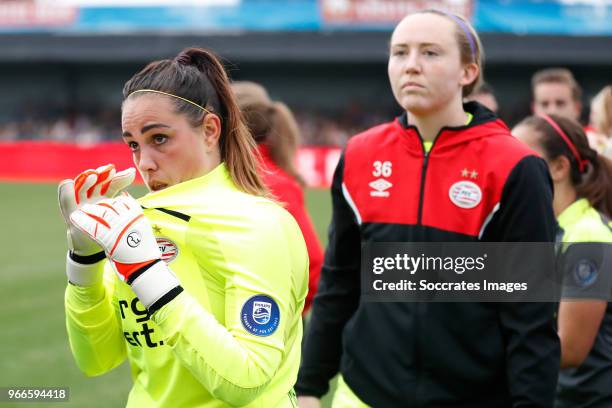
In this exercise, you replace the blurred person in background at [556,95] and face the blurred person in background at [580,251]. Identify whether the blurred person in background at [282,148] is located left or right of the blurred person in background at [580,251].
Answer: right

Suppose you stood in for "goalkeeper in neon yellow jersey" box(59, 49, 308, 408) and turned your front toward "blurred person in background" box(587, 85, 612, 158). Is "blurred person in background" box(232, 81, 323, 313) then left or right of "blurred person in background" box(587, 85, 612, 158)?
left

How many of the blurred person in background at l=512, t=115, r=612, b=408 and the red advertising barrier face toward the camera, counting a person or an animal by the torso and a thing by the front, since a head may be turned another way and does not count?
1

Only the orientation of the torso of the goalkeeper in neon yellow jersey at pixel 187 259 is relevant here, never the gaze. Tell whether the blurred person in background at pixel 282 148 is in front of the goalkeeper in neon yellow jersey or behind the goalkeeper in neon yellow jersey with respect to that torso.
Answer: behind

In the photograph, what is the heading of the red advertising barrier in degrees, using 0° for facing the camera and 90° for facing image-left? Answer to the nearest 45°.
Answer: approximately 0°

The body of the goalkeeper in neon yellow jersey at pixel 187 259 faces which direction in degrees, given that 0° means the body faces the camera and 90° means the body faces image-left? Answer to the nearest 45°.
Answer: approximately 45°

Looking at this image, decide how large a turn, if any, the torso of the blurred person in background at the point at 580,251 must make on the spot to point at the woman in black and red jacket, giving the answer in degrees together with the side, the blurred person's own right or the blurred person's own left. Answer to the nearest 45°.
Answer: approximately 45° to the blurred person's own left

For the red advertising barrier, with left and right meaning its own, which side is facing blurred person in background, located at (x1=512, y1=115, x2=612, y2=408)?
front

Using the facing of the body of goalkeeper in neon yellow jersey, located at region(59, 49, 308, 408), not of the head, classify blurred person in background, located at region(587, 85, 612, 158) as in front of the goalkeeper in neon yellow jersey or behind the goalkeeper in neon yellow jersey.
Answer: behind

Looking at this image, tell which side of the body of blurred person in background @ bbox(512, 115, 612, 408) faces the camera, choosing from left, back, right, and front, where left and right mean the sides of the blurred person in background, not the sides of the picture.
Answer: left
